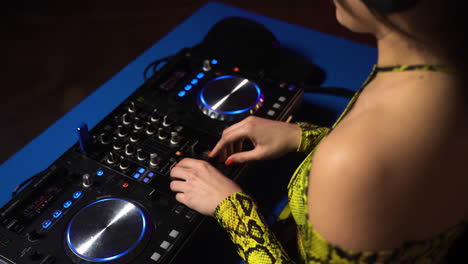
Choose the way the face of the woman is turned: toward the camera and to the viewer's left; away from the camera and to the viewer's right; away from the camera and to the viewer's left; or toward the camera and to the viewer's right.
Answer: away from the camera and to the viewer's left

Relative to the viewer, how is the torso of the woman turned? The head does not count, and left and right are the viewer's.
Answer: facing away from the viewer and to the left of the viewer

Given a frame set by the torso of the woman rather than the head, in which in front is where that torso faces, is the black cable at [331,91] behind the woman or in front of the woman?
in front

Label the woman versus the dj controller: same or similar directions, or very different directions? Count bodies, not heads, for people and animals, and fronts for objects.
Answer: very different directions
